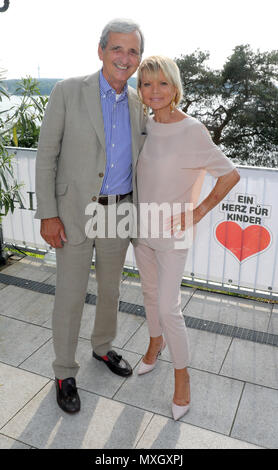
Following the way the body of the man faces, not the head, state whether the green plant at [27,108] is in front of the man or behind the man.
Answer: behind

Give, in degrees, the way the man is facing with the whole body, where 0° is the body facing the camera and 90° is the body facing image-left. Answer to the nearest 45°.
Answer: approximately 315°

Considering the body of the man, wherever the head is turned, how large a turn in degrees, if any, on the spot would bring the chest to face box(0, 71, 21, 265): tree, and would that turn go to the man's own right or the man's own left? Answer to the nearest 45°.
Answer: approximately 180°

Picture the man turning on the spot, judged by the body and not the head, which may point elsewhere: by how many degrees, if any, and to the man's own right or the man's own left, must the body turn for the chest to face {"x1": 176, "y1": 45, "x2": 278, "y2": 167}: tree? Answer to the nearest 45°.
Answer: approximately 135° to the man's own left
